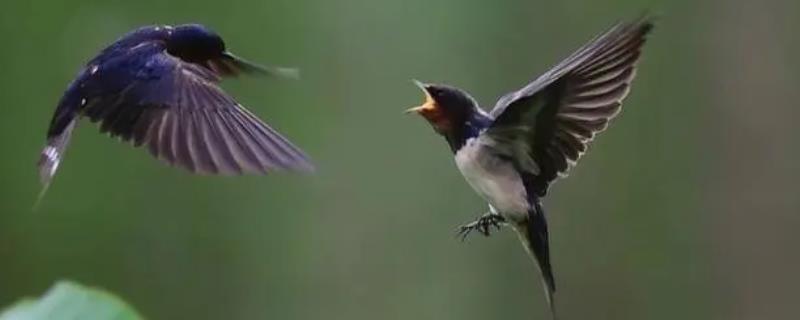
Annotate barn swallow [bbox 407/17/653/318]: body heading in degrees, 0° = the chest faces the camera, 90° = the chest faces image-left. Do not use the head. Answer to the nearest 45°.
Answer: approximately 90°

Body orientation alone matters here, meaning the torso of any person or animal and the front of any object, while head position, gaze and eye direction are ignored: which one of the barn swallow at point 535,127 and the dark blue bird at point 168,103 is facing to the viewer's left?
the barn swallow

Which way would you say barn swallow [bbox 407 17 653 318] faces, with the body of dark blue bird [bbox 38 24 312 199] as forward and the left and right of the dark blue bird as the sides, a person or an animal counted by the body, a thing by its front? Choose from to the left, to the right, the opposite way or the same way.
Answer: the opposite way

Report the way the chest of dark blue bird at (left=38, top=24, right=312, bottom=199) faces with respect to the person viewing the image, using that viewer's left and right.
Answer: facing to the right of the viewer

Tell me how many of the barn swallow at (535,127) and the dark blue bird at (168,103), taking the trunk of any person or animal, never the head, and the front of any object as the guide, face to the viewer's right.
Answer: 1
